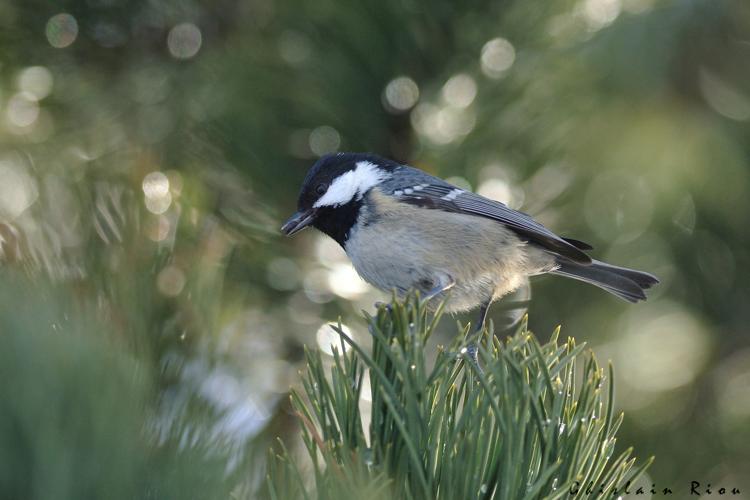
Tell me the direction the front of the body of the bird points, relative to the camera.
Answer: to the viewer's left
